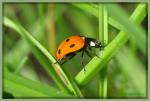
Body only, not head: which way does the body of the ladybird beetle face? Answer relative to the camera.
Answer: to the viewer's right
